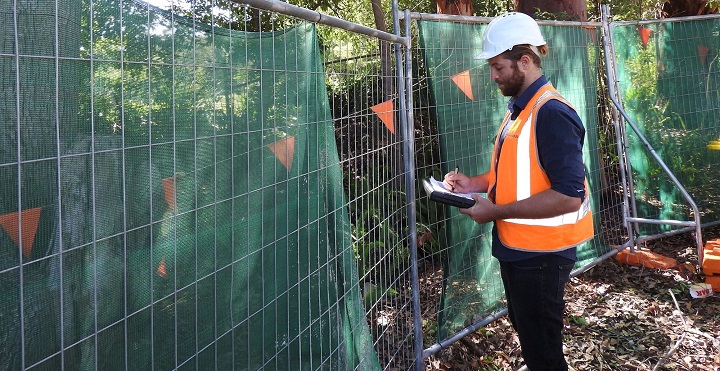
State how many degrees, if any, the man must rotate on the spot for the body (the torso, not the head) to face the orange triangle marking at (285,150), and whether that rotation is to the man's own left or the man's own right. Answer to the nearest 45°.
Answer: approximately 45° to the man's own left

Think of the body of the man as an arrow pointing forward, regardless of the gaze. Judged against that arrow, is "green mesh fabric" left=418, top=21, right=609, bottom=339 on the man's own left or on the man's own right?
on the man's own right

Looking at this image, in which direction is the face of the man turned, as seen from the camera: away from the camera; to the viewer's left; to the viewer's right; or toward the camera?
to the viewer's left

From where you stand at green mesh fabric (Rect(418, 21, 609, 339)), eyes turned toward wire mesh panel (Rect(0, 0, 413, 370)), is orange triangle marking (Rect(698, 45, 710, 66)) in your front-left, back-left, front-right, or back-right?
back-left

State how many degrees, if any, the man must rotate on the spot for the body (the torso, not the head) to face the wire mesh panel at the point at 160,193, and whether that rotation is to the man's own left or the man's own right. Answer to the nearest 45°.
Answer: approximately 45° to the man's own left

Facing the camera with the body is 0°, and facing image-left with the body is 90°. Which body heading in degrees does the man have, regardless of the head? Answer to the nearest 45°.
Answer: approximately 90°

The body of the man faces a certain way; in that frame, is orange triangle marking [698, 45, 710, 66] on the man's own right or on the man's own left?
on the man's own right

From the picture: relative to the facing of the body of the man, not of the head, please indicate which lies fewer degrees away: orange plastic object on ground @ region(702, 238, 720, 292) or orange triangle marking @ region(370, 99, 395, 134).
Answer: the orange triangle marking

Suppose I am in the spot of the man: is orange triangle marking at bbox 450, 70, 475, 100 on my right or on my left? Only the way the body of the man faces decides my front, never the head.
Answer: on my right

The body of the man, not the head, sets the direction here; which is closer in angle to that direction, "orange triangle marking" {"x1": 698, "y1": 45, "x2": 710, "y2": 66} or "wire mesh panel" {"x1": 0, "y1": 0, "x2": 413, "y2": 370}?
the wire mesh panel
